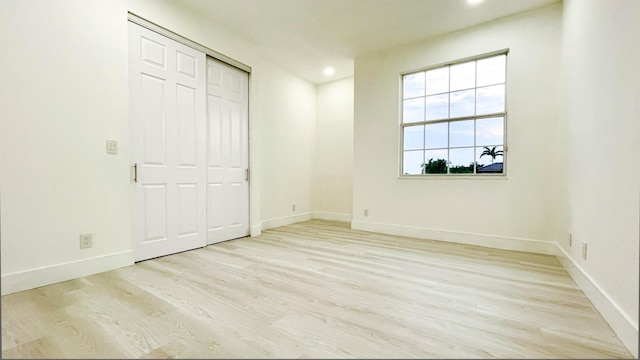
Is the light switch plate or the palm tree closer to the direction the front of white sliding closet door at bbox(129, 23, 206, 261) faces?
the palm tree

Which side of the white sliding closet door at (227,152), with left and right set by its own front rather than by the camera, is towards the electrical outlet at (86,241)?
right

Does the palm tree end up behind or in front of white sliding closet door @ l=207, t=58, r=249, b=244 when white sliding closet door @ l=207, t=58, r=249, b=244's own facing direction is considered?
in front

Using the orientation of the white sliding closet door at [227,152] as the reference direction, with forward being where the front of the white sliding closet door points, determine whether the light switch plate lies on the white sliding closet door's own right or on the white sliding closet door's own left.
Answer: on the white sliding closet door's own right

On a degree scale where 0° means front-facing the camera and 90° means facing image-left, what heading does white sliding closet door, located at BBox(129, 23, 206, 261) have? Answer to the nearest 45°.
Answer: approximately 315°

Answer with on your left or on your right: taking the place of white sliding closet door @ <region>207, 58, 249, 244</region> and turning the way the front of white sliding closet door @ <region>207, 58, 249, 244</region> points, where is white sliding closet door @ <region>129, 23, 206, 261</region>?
on your right

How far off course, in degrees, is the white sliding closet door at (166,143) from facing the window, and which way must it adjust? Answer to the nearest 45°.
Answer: approximately 45° to its left
